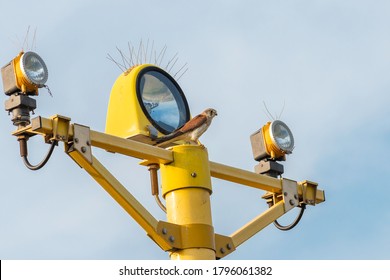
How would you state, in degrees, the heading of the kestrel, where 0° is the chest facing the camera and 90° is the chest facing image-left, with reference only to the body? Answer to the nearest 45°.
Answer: approximately 270°
